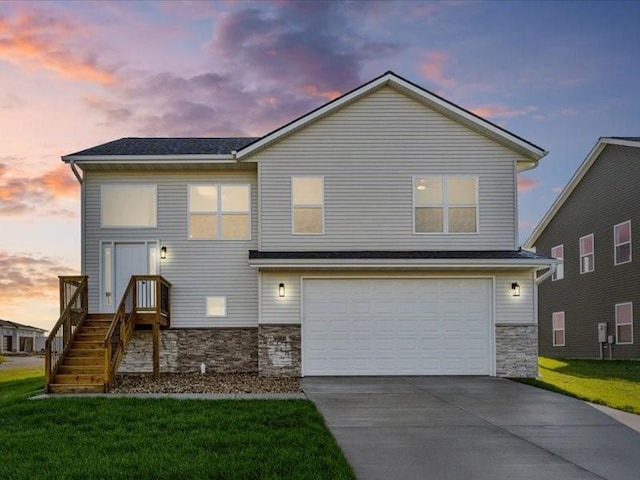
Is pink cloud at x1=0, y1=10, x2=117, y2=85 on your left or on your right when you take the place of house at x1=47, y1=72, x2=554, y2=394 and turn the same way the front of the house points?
on your right

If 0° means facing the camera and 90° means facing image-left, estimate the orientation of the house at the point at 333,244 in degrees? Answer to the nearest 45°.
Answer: approximately 0°

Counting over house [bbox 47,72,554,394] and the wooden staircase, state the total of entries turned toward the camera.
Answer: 2

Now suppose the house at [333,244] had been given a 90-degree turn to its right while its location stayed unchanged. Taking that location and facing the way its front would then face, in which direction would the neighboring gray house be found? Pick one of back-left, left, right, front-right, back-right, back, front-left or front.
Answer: back-right
